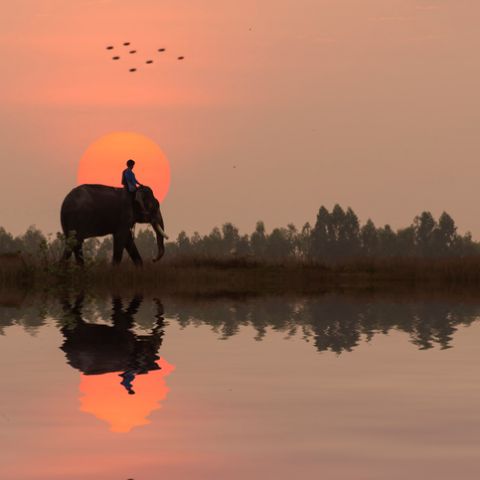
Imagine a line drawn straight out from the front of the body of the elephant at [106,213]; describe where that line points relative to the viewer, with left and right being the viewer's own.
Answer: facing to the right of the viewer
